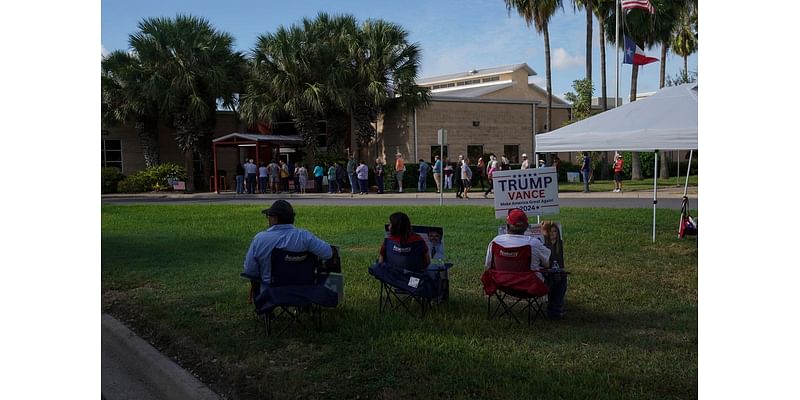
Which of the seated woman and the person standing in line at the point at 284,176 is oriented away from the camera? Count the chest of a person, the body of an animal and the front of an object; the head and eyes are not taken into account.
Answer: the seated woman

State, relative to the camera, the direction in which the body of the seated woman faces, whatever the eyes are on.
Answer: away from the camera

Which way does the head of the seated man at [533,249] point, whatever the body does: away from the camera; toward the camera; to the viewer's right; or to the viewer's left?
away from the camera

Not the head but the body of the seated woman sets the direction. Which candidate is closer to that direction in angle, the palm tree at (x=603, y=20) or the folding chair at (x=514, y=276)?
the palm tree

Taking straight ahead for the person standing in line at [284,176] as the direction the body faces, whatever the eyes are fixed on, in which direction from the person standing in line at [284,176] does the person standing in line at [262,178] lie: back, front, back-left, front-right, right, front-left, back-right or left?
front-left

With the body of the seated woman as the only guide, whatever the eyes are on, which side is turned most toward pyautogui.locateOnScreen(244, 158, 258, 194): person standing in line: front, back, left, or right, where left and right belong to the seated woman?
front

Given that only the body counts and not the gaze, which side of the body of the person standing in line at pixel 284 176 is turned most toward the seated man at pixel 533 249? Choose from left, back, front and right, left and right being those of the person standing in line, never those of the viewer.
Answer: left

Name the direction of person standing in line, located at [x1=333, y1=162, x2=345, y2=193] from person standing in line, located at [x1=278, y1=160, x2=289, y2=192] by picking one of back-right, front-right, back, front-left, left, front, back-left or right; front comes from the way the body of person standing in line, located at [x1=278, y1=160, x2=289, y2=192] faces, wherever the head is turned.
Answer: back-left

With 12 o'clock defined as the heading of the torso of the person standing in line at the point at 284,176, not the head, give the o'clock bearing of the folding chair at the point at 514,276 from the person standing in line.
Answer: The folding chair is roughly at 9 o'clock from the person standing in line.

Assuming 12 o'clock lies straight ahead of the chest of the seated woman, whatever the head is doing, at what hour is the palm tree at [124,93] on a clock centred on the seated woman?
The palm tree is roughly at 11 o'clock from the seated woman.

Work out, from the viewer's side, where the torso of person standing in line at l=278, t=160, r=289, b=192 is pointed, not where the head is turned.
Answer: to the viewer's left
